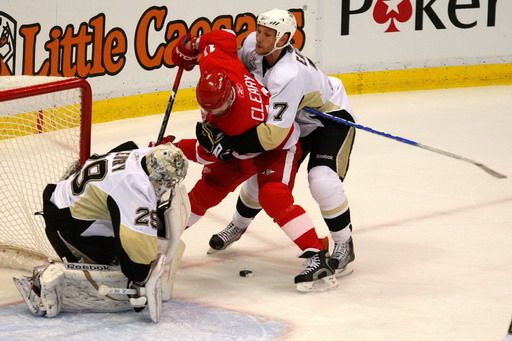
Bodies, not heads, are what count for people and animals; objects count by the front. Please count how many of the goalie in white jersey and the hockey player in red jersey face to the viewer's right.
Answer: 1

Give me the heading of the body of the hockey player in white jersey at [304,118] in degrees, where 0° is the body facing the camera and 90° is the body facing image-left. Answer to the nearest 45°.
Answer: approximately 45°

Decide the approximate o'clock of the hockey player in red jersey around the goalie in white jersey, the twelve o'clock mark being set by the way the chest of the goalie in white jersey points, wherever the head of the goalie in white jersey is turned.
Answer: The hockey player in red jersey is roughly at 11 o'clock from the goalie in white jersey.

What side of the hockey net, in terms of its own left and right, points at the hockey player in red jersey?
front

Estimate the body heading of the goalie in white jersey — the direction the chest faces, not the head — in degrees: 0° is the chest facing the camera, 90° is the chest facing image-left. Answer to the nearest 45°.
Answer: approximately 270°

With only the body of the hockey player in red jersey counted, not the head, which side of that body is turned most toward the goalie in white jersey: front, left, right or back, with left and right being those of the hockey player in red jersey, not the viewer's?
front

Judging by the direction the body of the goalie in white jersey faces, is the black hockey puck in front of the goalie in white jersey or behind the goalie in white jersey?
in front

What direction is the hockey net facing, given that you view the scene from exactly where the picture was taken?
facing the viewer and to the right of the viewer
